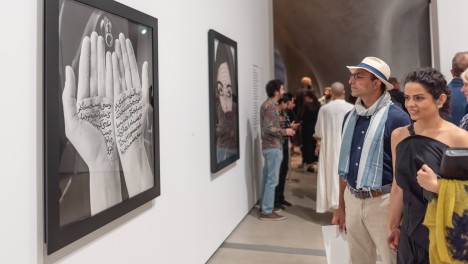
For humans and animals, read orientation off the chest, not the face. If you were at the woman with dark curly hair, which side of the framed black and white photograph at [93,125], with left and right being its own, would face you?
front

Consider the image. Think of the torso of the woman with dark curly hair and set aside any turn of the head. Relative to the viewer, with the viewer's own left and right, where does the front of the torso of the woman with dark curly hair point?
facing the viewer and to the left of the viewer

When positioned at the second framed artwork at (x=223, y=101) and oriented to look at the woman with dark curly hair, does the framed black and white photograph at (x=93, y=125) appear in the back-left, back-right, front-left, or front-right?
front-right

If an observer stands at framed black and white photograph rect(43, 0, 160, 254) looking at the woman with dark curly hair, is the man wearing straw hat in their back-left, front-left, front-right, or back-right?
front-left

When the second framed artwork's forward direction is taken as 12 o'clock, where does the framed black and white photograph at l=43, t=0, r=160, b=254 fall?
The framed black and white photograph is roughly at 2 o'clock from the second framed artwork.

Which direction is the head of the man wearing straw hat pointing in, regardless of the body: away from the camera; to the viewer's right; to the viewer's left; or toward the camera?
to the viewer's left

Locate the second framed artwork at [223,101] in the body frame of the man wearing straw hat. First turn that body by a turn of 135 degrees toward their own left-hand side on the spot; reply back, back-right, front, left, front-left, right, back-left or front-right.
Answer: back-left

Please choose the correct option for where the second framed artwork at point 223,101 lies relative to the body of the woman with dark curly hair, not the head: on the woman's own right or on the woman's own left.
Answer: on the woman's own right

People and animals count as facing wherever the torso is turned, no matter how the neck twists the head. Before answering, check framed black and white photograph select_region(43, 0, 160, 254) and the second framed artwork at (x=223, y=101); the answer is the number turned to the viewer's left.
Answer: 0

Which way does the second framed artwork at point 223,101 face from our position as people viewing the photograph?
facing the viewer and to the right of the viewer

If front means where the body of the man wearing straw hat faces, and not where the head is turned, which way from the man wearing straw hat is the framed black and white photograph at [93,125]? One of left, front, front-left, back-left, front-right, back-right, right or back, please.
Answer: front
